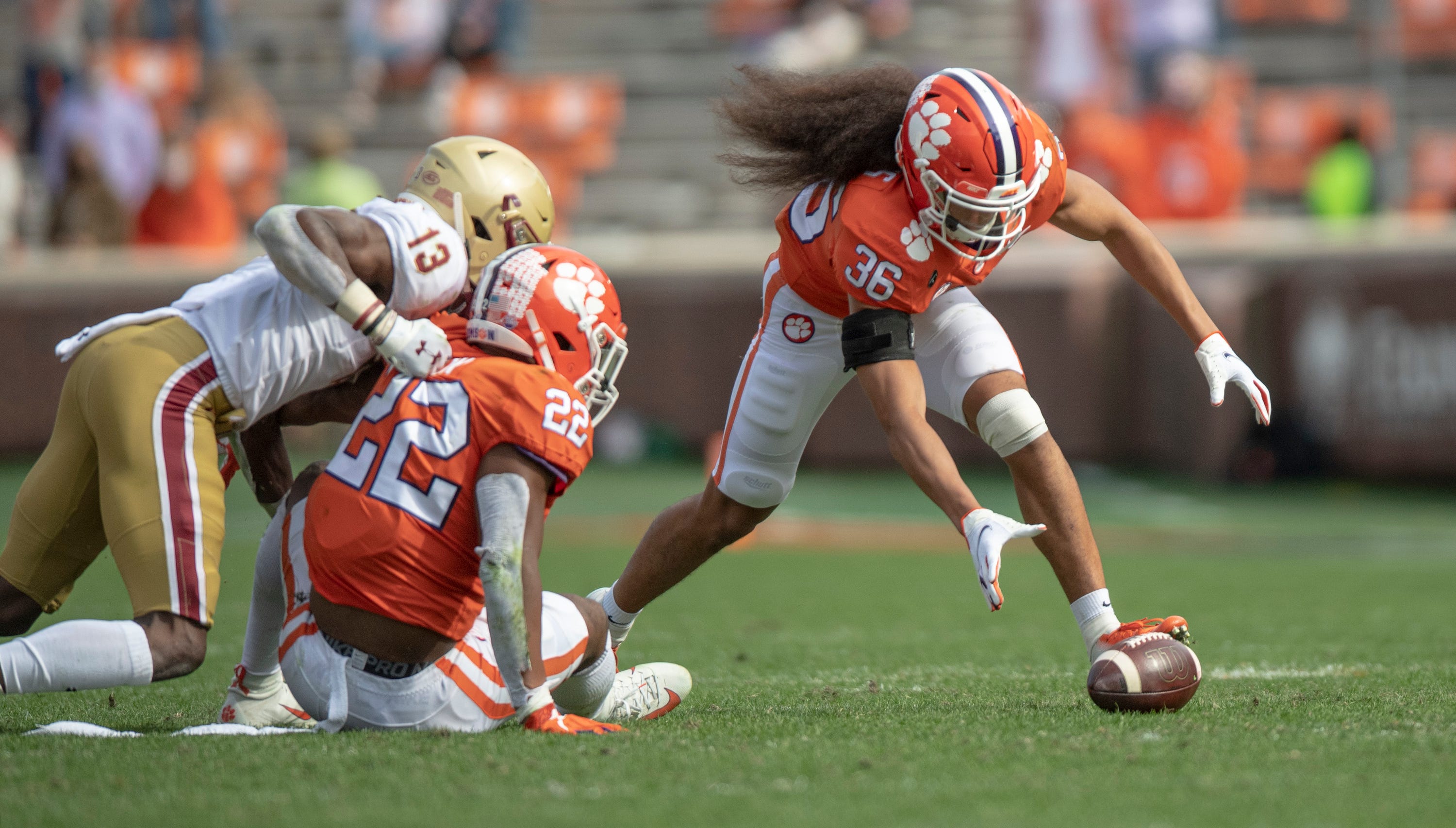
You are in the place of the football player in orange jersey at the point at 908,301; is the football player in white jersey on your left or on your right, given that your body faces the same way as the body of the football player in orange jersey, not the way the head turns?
on your right

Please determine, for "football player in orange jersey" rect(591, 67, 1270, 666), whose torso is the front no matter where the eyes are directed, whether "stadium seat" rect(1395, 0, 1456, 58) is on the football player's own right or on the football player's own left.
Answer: on the football player's own left

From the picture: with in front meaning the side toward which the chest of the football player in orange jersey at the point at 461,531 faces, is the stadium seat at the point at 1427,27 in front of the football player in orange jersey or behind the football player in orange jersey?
in front

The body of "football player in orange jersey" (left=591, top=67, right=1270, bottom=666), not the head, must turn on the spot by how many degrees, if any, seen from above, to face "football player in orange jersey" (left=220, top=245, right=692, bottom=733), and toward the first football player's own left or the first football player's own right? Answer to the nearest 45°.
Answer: approximately 90° to the first football player's own right

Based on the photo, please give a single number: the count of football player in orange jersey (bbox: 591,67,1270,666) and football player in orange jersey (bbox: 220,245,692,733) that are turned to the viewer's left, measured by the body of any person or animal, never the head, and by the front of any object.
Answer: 0

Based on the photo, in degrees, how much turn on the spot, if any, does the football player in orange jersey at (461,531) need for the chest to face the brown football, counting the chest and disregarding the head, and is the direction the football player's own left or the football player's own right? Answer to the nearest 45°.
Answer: approximately 45° to the football player's own right

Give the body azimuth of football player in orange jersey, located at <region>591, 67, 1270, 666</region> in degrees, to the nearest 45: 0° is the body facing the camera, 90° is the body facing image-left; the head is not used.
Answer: approximately 315°

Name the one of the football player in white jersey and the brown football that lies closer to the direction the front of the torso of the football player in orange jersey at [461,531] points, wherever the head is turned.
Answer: the brown football

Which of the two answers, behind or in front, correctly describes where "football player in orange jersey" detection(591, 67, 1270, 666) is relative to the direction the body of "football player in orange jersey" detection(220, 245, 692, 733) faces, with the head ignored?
in front

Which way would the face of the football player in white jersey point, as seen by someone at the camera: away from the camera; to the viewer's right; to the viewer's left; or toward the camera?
to the viewer's right

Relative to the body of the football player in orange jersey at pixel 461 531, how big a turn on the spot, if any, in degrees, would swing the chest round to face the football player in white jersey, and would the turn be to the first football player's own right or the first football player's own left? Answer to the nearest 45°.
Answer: approximately 90° to the first football player's own left

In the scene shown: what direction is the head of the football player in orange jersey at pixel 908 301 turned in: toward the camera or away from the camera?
toward the camera

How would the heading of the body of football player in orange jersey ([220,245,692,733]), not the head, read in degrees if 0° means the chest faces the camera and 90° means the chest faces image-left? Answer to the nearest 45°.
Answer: approximately 225°
